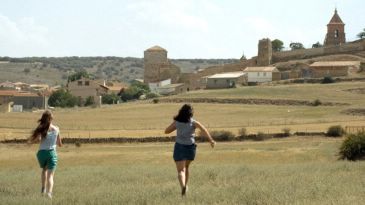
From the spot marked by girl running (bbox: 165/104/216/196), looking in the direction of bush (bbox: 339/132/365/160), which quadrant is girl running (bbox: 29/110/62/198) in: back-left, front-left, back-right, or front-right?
back-left

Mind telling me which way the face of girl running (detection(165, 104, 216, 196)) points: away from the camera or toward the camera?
away from the camera

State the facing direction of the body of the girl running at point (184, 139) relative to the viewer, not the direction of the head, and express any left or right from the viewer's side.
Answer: facing away from the viewer

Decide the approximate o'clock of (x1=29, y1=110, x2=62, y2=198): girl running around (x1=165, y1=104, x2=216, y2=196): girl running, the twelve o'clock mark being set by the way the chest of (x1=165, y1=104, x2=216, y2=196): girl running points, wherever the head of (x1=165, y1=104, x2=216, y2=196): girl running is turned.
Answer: (x1=29, y1=110, x2=62, y2=198): girl running is roughly at 9 o'clock from (x1=165, y1=104, x2=216, y2=196): girl running.

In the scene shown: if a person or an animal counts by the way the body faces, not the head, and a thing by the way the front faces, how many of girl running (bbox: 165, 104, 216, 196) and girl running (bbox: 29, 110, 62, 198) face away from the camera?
2

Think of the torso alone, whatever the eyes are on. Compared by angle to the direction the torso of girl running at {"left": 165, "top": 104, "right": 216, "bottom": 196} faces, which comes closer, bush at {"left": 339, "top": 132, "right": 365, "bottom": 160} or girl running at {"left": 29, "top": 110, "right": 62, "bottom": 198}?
the bush

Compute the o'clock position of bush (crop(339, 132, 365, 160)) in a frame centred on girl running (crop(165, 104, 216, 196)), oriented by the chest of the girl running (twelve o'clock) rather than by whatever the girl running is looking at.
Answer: The bush is roughly at 1 o'clock from the girl running.

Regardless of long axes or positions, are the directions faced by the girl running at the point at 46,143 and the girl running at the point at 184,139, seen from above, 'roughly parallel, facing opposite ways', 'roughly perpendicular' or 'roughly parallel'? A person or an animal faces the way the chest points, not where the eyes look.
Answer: roughly parallel

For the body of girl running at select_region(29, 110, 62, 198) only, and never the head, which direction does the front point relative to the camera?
away from the camera

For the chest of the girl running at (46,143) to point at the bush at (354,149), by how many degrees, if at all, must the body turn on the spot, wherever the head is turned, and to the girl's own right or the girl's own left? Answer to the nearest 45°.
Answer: approximately 45° to the girl's own right
